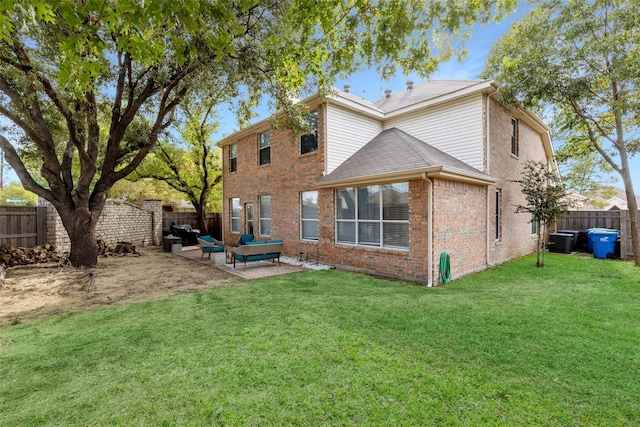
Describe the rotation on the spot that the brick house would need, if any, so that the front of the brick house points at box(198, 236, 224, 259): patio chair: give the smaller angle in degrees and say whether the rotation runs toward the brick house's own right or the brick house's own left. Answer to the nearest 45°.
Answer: approximately 135° to the brick house's own left

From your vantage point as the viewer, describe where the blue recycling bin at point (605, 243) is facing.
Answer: facing the viewer

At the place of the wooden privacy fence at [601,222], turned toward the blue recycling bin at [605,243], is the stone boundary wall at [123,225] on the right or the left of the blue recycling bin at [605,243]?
right

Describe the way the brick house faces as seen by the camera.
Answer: facing away from the viewer and to the right of the viewer

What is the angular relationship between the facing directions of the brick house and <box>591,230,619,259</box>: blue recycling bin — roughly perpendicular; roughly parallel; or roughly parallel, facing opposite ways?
roughly parallel, facing opposite ways

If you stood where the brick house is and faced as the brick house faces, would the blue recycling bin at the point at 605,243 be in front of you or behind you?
in front

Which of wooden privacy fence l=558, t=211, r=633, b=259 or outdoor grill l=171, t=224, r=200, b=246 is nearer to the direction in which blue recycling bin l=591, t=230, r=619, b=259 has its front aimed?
the outdoor grill

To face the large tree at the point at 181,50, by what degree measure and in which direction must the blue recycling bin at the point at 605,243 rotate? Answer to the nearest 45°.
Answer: approximately 45° to its right

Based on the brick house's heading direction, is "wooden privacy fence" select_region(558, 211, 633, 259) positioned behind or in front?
in front

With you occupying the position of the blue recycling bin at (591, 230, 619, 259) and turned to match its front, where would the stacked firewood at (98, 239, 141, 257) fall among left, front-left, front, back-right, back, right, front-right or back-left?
front-right

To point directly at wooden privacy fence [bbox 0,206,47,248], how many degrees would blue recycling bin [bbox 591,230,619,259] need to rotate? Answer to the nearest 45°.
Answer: approximately 45° to its right

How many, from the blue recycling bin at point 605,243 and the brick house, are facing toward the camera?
1

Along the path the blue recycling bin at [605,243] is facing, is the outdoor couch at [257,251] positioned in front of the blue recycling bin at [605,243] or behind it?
in front

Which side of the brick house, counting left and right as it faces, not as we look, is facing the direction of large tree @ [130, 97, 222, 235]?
left

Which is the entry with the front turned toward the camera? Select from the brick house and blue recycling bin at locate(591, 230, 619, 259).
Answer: the blue recycling bin
